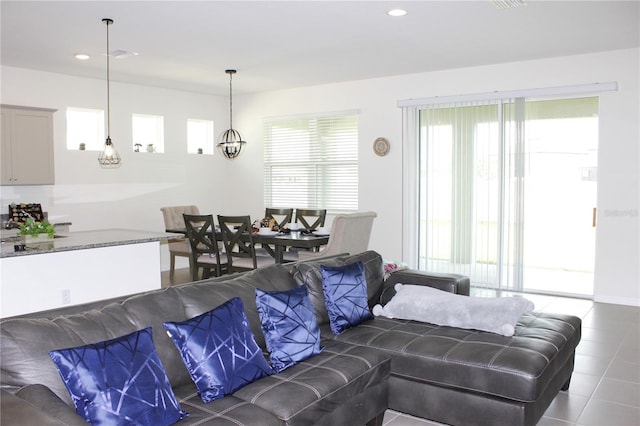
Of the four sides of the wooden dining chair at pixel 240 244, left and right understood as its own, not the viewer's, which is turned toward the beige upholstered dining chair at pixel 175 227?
left

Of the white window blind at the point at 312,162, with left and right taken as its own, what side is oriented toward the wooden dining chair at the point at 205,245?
front

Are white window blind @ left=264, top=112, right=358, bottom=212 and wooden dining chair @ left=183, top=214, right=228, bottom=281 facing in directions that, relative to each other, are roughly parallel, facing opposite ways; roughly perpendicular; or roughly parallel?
roughly parallel, facing opposite ways

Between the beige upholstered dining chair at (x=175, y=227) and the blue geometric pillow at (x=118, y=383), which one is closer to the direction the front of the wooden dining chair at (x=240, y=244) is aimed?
the beige upholstered dining chair

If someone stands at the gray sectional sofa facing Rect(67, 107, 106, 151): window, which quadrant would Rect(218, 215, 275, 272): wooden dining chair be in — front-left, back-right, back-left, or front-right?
front-right

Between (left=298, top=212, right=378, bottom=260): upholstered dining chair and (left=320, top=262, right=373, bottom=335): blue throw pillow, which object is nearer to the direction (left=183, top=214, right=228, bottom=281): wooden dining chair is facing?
the upholstered dining chair

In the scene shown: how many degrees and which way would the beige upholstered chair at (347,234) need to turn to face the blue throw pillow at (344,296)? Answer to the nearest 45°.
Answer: approximately 135° to its left

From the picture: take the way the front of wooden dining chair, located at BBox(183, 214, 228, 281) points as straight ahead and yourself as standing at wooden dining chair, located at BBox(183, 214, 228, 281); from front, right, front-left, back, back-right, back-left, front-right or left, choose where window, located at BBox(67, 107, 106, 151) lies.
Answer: left

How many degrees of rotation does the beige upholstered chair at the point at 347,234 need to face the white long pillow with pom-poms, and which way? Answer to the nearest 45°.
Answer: approximately 135° to its left

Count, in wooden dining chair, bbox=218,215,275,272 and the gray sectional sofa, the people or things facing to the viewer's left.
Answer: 0

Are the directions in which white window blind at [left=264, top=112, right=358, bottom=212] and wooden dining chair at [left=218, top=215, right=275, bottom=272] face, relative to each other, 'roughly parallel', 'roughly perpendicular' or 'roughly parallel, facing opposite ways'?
roughly parallel, facing opposite ways

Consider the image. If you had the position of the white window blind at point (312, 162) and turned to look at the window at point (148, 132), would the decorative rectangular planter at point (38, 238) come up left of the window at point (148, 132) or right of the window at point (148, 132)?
left

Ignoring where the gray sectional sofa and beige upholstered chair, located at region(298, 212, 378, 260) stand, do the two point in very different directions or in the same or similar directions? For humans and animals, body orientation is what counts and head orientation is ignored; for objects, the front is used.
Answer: very different directions

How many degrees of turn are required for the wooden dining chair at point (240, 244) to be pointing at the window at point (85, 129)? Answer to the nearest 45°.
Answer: approximately 90° to its left

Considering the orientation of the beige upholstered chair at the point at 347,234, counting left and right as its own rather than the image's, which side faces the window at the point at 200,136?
front
